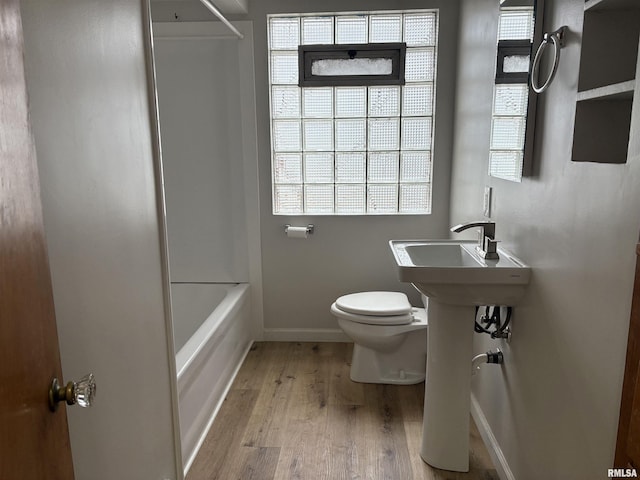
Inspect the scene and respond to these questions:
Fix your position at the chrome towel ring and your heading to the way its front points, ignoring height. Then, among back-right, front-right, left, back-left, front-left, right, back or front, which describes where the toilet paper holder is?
right

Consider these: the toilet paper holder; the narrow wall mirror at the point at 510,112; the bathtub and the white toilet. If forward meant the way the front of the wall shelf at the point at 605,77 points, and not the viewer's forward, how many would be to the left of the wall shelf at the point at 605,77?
0

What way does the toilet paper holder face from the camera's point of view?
toward the camera

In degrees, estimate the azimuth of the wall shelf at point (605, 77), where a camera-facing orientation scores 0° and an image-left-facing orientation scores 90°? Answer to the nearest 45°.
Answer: approximately 45°

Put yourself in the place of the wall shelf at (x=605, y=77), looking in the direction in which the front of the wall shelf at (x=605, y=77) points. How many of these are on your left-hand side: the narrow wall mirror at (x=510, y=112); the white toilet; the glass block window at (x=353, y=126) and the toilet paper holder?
0

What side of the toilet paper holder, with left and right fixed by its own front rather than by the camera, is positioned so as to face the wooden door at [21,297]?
front

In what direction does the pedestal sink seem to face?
to the viewer's left

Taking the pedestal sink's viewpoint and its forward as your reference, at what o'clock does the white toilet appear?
The white toilet is roughly at 2 o'clock from the pedestal sink.

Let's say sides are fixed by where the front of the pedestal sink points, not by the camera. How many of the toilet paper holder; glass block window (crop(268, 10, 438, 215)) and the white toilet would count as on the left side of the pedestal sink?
0

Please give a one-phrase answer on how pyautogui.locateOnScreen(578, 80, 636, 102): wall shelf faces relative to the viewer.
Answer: facing the viewer and to the left of the viewer

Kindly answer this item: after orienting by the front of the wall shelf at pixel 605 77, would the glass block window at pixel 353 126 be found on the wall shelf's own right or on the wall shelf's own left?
on the wall shelf's own right
